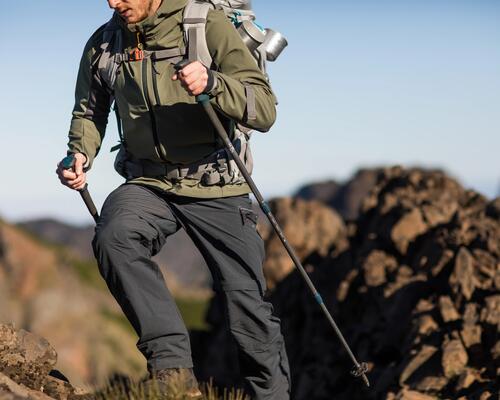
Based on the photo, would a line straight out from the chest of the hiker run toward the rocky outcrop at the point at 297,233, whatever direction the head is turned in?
no

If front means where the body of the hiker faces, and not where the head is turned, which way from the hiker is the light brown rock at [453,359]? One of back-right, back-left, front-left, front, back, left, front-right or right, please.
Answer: back
